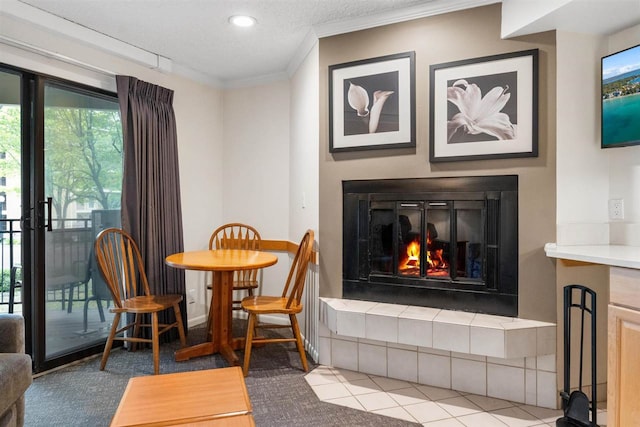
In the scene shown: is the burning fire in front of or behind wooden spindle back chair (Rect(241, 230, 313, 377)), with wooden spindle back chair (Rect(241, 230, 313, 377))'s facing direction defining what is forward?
behind

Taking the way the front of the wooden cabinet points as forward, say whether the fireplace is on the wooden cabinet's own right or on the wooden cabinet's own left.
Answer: on the wooden cabinet's own right

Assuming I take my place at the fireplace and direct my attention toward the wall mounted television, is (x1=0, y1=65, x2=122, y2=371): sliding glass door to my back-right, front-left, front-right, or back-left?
back-right

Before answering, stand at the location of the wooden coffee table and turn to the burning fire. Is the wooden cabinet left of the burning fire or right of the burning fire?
right

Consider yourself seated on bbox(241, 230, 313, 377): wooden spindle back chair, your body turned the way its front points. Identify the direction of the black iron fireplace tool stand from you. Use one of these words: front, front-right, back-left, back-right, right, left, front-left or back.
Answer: back-left

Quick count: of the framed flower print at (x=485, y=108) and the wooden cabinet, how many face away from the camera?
0

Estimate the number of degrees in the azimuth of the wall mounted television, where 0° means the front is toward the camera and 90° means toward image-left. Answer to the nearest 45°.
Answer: approximately 45°

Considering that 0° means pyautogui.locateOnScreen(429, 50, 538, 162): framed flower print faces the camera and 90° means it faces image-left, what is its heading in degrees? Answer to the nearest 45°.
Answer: approximately 45°

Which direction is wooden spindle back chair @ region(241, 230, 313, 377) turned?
to the viewer's left
